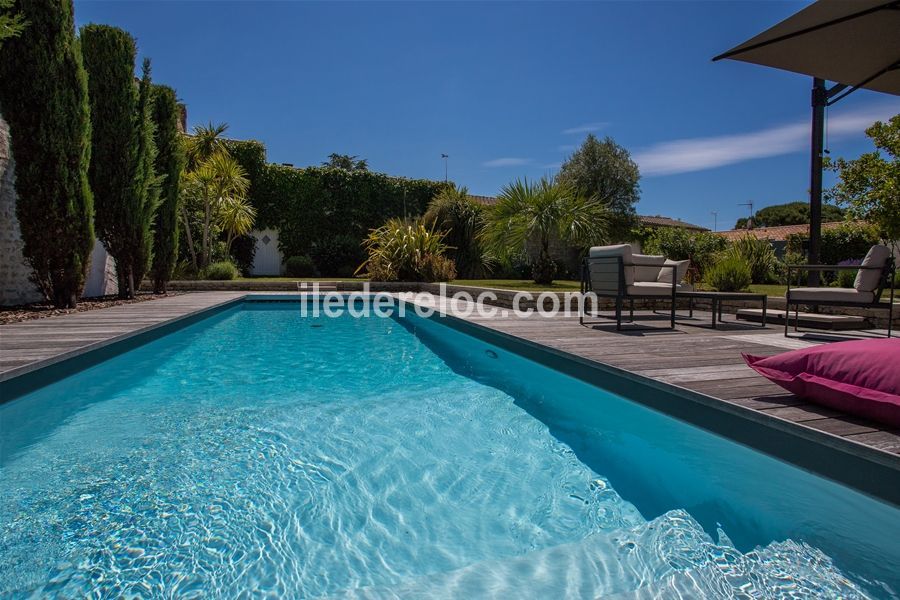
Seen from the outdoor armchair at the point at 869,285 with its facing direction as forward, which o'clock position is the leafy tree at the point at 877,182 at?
The leafy tree is roughly at 3 o'clock from the outdoor armchair.

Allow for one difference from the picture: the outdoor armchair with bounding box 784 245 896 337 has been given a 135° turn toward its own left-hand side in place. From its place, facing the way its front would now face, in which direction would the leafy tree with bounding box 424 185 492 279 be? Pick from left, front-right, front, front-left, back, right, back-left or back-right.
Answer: back

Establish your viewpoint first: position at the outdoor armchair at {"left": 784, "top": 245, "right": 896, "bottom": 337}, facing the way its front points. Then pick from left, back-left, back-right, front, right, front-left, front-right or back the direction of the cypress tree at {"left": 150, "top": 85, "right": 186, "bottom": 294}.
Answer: front

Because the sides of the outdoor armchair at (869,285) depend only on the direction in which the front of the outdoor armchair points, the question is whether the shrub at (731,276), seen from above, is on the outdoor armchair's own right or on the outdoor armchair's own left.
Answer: on the outdoor armchair's own right

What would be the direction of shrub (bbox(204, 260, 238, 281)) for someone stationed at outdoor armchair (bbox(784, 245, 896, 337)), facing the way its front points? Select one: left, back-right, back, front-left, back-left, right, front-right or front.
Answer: front

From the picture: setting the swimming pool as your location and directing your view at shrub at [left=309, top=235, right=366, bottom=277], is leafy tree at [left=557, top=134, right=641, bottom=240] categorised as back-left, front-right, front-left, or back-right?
front-right

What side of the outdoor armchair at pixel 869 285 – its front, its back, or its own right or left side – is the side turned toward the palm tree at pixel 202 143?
front

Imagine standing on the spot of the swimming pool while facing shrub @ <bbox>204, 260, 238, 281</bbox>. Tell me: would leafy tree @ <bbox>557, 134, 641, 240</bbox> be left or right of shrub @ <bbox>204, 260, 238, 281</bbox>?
right

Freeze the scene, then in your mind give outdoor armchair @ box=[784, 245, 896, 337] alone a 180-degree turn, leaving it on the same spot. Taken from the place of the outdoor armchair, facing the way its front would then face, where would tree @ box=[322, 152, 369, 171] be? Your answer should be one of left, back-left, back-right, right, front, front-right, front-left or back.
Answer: back-left

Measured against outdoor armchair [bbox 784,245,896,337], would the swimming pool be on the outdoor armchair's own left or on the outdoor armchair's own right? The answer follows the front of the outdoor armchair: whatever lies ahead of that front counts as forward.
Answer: on the outdoor armchair's own left

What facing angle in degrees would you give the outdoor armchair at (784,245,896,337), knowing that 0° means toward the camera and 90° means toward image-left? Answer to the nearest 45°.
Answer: approximately 90°

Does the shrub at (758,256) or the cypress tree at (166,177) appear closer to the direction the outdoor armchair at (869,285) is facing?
the cypress tree

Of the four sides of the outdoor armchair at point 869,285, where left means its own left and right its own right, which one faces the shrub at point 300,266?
front

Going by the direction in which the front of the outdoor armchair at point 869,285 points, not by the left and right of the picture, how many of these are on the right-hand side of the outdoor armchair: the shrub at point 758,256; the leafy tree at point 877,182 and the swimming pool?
2

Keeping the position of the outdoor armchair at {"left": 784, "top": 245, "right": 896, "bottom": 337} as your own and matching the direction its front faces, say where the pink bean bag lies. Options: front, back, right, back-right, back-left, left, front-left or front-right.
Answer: left
